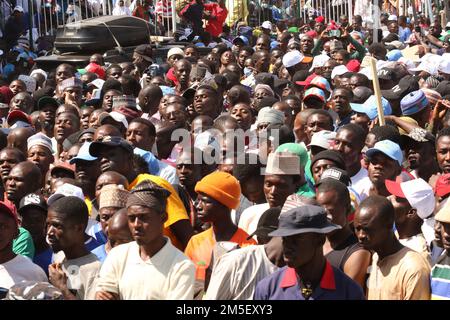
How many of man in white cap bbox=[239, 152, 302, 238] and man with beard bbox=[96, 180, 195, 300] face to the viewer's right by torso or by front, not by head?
0

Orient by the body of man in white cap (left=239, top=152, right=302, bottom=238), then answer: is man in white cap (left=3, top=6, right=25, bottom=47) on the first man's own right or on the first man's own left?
on the first man's own right

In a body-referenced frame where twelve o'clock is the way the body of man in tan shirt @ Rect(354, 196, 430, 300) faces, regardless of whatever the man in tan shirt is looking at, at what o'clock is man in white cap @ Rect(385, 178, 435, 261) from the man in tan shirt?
The man in white cap is roughly at 5 o'clock from the man in tan shirt.

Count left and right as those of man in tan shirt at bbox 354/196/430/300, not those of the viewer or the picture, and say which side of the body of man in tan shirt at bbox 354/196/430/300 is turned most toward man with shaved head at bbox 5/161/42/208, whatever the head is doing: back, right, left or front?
right

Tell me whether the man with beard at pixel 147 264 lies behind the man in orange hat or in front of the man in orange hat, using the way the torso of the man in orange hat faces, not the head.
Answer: in front

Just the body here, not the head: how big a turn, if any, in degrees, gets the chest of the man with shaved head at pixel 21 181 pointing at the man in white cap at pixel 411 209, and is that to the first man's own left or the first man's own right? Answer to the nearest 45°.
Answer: approximately 90° to the first man's own left

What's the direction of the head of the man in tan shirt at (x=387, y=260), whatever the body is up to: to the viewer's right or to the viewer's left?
to the viewer's left

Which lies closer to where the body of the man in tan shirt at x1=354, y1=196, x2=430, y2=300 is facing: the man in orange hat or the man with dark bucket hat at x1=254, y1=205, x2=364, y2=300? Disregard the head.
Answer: the man with dark bucket hat

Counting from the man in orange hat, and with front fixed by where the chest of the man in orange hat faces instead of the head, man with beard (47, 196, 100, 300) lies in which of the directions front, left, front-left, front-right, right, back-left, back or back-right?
front-right

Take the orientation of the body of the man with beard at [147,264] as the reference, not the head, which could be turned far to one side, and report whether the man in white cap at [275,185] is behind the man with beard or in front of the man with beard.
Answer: behind
